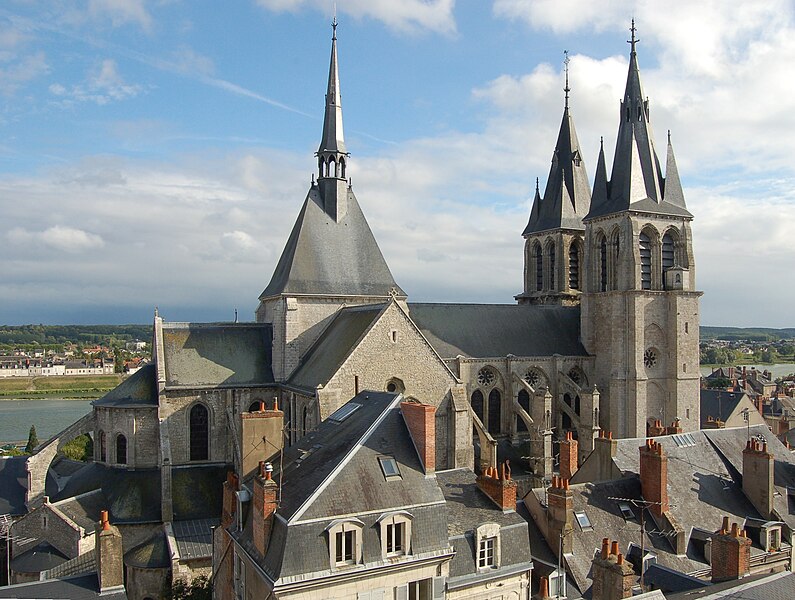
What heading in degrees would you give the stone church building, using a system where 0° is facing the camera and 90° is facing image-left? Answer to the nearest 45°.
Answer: approximately 270°

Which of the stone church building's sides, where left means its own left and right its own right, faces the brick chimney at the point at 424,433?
right

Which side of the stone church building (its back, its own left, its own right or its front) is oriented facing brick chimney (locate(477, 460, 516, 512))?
right

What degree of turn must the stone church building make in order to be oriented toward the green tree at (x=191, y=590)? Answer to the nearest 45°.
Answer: approximately 135° to its right

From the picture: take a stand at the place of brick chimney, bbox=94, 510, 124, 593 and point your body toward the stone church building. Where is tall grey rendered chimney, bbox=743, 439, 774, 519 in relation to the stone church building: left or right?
right

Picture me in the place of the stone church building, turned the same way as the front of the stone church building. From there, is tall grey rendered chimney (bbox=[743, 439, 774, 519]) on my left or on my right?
on my right

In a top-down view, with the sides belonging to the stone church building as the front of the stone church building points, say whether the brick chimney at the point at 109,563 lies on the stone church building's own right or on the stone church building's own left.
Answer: on the stone church building's own right

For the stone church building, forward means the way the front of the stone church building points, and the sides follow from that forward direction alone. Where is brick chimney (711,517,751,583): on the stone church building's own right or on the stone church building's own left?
on the stone church building's own right

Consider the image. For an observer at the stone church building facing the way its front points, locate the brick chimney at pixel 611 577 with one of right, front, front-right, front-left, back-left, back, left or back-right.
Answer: right
